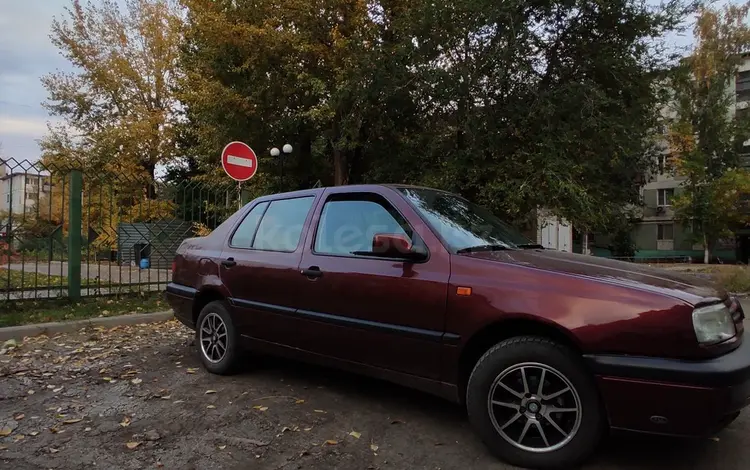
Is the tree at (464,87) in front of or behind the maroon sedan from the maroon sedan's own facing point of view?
behind

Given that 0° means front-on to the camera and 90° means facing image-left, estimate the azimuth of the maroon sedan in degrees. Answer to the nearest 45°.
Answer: approximately 315°

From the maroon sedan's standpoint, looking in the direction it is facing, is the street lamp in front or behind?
behind

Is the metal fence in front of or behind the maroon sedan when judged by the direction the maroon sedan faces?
behind

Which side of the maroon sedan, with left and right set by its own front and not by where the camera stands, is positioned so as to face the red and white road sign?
back

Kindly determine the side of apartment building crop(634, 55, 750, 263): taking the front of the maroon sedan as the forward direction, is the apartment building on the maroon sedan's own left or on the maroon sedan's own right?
on the maroon sedan's own left

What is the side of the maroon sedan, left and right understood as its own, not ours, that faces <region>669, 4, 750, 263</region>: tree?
left
